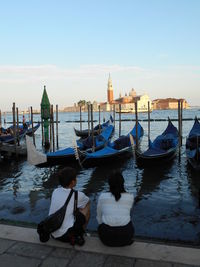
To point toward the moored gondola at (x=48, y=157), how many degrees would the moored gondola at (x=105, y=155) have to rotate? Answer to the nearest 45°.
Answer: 0° — it already faces it

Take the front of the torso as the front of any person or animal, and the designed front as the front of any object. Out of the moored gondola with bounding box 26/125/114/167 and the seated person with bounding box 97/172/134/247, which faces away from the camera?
the seated person

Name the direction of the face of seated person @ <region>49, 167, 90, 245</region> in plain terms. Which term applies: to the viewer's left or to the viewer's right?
to the viewer's right

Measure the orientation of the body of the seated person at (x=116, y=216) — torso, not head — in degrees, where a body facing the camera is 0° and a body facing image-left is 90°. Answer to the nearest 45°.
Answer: approximately 180°

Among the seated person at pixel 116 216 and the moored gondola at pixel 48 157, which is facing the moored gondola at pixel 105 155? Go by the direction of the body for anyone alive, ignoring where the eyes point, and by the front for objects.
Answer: the seated person

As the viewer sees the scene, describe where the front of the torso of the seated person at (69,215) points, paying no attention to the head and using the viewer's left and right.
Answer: facing away from the viewer and to the right of the viewer

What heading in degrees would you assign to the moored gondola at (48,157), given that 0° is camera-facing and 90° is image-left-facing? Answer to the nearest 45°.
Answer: approximately 45°
